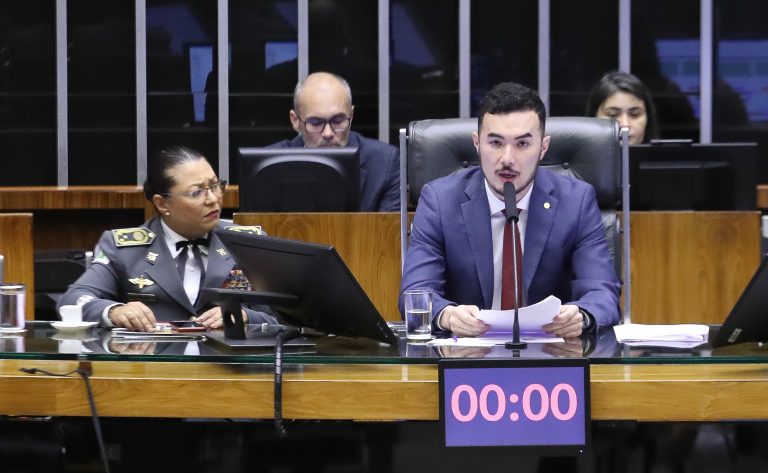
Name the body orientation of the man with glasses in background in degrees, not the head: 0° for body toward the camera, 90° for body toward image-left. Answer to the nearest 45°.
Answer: approximately 0°

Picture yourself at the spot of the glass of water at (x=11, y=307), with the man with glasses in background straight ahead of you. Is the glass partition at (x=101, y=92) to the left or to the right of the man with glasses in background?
left

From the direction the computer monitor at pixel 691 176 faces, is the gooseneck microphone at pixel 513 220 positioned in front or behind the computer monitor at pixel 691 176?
behind

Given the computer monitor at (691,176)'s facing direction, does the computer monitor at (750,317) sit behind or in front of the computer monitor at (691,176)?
behind

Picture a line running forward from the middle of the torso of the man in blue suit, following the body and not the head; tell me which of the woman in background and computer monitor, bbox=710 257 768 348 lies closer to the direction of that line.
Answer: the computer monitor

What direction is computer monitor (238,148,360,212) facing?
away from the camera

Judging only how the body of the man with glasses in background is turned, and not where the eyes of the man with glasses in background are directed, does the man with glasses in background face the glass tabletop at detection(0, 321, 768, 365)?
yes

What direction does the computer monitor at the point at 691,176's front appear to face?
away from the camera

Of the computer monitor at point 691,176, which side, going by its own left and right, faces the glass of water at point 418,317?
back
